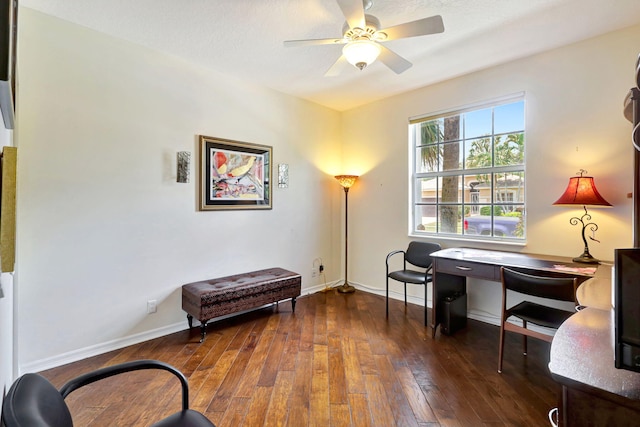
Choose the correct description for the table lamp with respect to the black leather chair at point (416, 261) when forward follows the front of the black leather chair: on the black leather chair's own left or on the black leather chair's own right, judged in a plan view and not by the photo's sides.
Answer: on the black leather chair's own left

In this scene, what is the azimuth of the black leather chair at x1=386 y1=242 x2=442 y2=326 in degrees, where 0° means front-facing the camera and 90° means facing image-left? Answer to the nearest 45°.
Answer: approximately 45°

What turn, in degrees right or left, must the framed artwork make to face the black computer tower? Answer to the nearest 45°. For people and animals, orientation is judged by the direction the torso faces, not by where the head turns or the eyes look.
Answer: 0° — it already faces it

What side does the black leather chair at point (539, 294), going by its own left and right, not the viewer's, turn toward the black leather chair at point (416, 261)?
left

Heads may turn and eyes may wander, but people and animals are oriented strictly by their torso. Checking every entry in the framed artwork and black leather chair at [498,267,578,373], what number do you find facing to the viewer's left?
0

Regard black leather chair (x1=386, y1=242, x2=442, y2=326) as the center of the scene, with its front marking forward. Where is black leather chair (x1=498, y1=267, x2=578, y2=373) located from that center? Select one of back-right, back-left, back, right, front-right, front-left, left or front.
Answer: left

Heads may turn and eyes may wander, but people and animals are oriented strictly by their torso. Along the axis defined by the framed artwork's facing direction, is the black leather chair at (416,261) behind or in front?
in front

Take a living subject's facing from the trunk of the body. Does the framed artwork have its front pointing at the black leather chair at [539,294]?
yes

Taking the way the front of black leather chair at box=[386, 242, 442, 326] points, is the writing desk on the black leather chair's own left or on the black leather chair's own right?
on the black leather chair's own left

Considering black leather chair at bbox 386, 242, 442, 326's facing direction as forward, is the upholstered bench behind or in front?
in front

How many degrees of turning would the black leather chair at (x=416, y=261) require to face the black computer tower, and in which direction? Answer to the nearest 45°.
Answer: approximately 90° to its left

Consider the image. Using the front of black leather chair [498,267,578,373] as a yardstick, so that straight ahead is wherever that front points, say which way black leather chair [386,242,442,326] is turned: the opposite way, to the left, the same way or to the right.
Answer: the opposite way

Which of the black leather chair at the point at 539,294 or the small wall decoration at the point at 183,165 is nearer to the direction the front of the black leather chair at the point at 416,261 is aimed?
the small wall decoration

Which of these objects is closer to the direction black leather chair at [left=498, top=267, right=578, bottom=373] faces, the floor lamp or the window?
the window

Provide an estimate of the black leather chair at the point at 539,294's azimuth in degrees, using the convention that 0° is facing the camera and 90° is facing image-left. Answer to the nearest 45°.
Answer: approximately 225°
